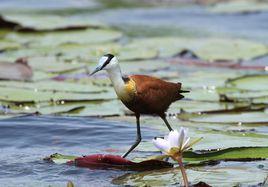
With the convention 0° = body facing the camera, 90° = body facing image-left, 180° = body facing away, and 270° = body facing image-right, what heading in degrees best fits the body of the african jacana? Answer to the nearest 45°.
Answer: approximately 90°

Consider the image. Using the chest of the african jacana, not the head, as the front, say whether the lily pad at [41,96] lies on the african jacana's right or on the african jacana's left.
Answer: on the african jacana's right

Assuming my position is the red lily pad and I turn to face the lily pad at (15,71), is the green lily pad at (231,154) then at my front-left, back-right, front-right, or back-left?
back-right

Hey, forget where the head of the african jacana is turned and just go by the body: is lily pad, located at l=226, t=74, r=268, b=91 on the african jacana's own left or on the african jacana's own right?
on the african jacana's own right

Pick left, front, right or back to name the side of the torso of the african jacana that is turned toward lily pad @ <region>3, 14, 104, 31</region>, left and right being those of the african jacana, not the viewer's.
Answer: right

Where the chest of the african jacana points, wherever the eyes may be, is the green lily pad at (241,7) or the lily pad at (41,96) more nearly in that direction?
the lily pad

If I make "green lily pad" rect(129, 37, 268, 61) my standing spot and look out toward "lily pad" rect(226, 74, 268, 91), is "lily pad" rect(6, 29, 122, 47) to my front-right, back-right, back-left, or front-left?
back-right
